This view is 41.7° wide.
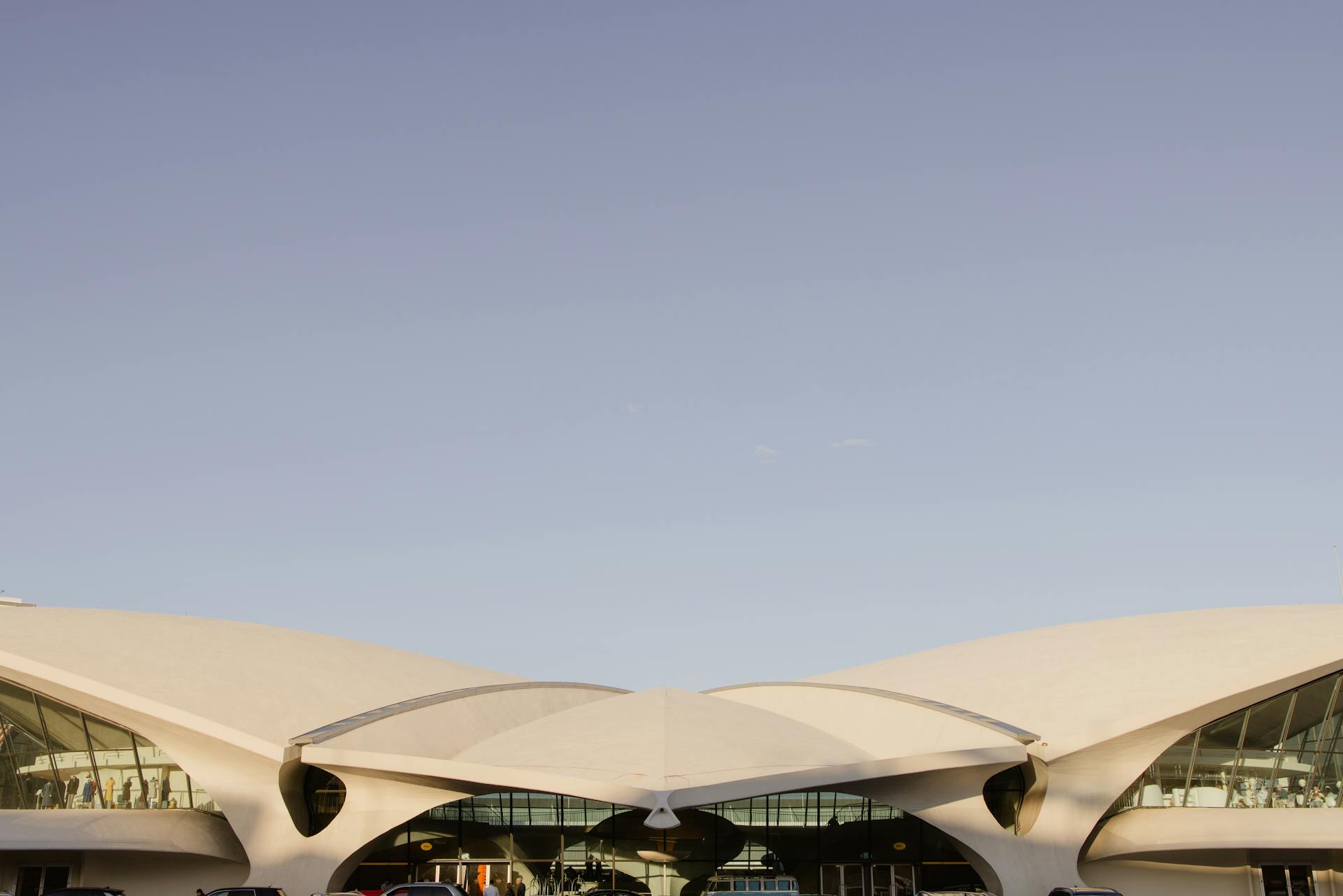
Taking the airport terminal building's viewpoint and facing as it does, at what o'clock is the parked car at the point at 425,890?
The parked car is roughly at 1 o'clock from the airport terminal building.

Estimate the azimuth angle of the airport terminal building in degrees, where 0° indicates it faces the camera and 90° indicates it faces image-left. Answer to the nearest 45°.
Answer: approximately 0°

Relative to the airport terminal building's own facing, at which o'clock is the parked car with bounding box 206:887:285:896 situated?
The parked car is roughly at 2 o'clock from the airport terminal building.
